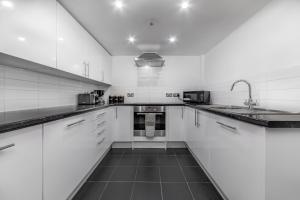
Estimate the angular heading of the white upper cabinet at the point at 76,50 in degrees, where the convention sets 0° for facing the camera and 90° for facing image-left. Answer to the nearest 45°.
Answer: approximately 270°

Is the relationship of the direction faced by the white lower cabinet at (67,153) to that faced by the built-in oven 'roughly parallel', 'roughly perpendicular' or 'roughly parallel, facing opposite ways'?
roughly perpendicular

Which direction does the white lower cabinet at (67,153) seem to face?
to the viewer's right

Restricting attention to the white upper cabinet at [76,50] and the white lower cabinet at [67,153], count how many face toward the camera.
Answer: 0

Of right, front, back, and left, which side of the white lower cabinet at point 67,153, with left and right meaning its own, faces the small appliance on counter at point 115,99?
left

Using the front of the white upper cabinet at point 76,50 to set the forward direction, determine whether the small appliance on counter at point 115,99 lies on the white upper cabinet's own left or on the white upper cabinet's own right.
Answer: on the white upper cabinet's own left

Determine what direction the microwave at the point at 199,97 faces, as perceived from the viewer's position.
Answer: facing the viewer and to the left of the viewer

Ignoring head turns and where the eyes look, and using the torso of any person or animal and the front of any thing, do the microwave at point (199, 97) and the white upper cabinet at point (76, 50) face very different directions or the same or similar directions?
very different directions

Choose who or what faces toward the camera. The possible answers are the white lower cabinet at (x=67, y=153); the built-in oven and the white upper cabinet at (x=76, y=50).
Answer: the built-in oven

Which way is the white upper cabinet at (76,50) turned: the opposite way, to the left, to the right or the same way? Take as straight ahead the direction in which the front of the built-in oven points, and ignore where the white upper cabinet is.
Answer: to the left

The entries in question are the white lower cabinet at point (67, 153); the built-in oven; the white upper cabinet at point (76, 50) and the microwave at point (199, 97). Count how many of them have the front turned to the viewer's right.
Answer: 2

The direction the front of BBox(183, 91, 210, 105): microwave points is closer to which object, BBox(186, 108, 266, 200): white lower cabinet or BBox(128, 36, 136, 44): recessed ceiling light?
the recessed ceiling light

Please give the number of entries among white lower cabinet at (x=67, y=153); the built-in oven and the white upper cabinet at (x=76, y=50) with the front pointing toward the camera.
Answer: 1

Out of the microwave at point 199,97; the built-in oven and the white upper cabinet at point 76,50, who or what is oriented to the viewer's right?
the white upper cabinet

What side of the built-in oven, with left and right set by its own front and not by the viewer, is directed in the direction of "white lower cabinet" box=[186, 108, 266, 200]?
front
